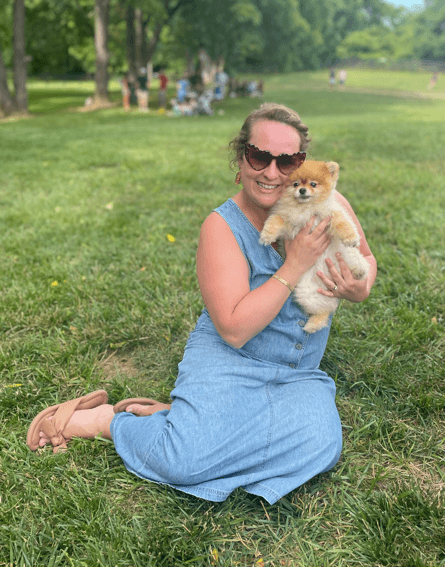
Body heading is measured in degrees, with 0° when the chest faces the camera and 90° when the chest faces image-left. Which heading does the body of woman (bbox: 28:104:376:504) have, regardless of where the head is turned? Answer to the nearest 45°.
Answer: approximately 315°
